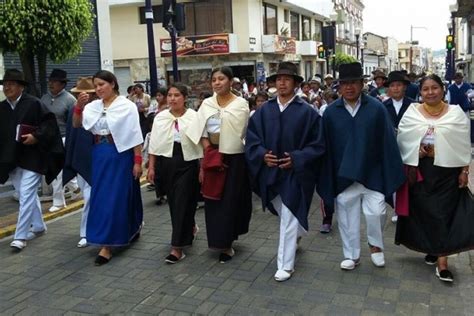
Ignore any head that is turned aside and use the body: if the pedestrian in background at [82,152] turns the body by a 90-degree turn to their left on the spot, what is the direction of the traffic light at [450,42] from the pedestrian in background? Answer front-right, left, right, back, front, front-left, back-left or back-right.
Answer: left

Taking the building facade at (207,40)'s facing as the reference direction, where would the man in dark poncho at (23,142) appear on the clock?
The man in dark poncho is roughly at 12 o'clock from the building facade.

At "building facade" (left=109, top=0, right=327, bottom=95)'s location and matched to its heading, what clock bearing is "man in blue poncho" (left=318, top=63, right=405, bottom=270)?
The man in blue poncho is roughly at 12 o'clock from the building facade.

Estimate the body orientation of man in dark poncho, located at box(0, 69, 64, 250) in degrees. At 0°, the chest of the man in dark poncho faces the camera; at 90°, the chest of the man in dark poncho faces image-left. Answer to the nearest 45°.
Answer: approximately 45°

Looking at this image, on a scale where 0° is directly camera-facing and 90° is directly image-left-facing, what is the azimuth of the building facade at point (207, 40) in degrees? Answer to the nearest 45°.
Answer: approximately 0°

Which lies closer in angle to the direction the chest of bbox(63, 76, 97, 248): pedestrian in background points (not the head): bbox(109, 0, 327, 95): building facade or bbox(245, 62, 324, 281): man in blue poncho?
the man in blue poncho

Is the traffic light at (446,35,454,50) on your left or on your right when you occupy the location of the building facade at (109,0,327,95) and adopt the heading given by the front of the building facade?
on your left

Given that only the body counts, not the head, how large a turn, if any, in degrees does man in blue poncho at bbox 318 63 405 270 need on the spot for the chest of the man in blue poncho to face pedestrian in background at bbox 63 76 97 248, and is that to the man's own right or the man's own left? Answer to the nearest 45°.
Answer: approximately 90° to the man's own right

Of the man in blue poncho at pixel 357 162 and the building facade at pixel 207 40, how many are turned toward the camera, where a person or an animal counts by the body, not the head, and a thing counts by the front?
2

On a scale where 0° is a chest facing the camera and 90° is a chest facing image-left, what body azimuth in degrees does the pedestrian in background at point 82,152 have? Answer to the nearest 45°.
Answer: approximately 45°

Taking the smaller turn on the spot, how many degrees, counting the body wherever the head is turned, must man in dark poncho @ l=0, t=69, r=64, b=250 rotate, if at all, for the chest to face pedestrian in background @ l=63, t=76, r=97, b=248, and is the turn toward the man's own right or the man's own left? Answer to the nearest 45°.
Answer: approximately 90° to the man's own left
